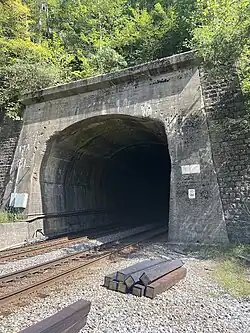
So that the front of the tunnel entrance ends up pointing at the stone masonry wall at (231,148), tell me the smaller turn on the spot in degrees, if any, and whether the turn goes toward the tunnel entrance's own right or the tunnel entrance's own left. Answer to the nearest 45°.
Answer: approximately 90° to the tunnel entrance's own left

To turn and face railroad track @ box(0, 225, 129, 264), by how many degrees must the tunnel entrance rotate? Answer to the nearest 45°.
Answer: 0° — it already faces it

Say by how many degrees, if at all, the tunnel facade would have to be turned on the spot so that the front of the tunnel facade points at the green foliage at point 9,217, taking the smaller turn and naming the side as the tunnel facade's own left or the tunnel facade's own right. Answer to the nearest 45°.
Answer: approximately 45° to the tunnel facade's own right

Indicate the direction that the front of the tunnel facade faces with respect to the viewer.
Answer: facing the viewer and to the left of the viewer

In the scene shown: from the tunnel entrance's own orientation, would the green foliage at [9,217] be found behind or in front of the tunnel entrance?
in front

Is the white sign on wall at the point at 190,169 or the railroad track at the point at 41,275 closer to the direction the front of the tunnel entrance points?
the railroad track

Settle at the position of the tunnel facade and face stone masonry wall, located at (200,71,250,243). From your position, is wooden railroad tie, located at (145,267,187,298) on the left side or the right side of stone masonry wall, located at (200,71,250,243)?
right
